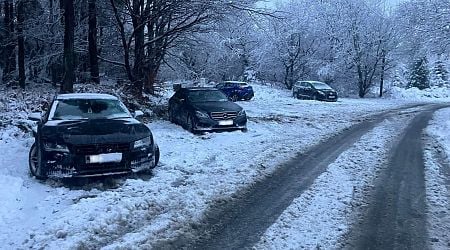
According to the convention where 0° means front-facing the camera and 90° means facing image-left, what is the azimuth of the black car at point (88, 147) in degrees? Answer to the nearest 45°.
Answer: approximately 0°

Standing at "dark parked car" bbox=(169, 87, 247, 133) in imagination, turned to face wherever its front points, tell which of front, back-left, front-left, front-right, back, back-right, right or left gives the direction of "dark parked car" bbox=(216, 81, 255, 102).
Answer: back-left

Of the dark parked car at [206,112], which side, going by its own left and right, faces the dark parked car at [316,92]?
left

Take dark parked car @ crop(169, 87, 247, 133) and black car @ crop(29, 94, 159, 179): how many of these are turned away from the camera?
0

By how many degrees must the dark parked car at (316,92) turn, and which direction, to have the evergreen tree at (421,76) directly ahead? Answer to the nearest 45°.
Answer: approximately 90° to its left

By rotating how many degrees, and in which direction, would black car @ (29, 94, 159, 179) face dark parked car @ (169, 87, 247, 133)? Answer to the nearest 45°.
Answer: approximately 135° to its left

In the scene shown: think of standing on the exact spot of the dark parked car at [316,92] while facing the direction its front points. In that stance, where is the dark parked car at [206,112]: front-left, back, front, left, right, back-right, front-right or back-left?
front-right

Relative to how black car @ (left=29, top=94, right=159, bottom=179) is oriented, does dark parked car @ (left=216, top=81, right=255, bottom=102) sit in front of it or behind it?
behind

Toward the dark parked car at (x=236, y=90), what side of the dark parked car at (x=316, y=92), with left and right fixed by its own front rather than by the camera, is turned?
right
